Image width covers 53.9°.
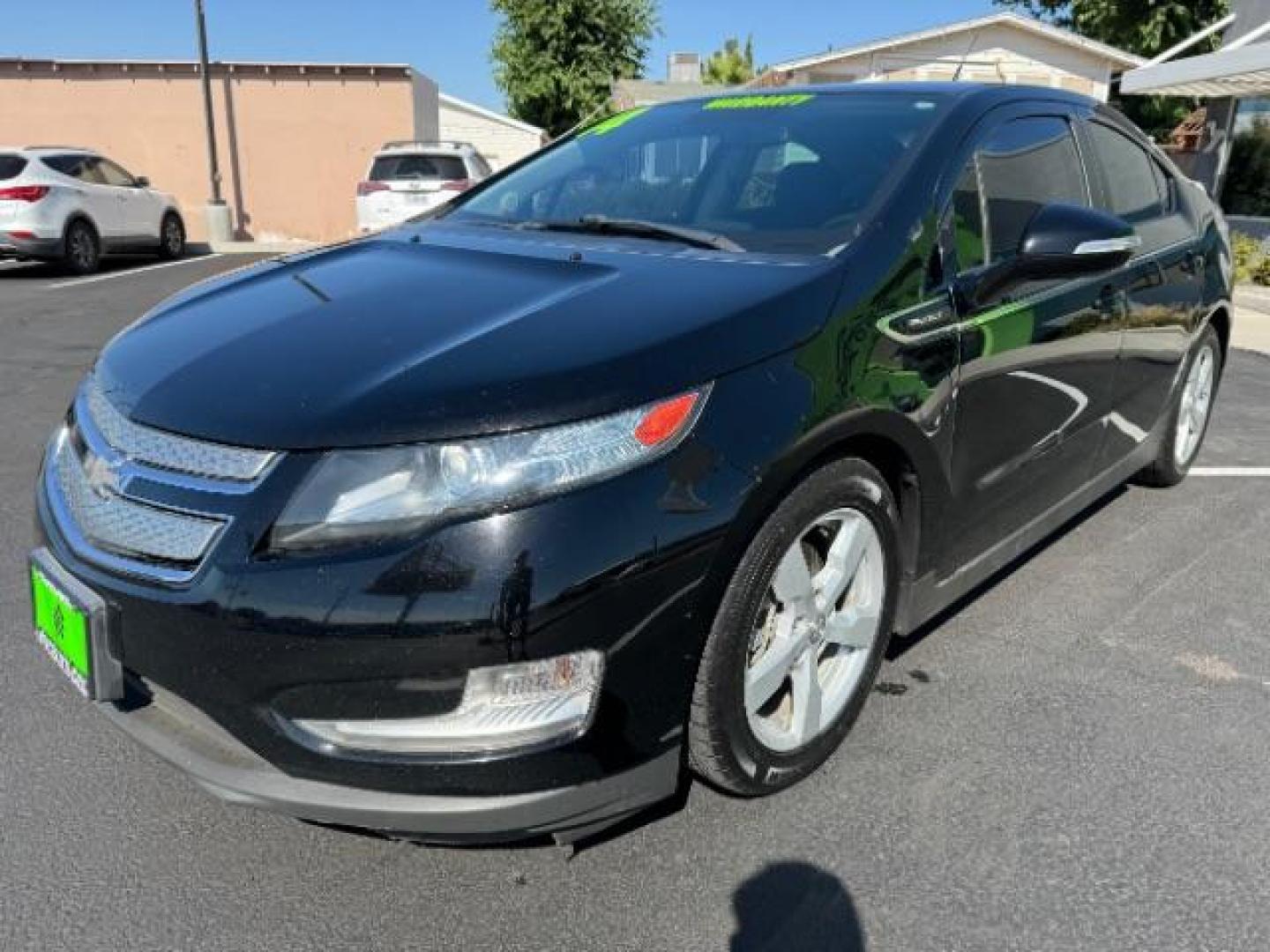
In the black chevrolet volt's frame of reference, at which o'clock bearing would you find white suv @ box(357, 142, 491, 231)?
The white suv is roughly at 4 o'clock from the black chevrolet volt.

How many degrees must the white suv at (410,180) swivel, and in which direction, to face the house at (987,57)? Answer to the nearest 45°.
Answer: approximately 45° to its right

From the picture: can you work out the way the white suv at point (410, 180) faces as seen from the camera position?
facing away from the viewer

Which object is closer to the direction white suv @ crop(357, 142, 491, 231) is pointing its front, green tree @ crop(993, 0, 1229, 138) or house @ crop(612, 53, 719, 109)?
the house

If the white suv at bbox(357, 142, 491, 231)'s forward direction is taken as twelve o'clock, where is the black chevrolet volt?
The black chevrolet volt is roughly at 6 o'clock from the white suv.

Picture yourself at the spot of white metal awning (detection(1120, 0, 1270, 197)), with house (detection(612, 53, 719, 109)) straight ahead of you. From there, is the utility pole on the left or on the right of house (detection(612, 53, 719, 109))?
left

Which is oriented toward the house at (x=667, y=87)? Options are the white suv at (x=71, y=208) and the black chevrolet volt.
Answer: the white suv

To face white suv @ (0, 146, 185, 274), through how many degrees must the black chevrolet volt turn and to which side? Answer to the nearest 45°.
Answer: approximately 90° to its right

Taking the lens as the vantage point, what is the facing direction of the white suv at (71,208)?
facing away from the viewer and to the right of the viewer

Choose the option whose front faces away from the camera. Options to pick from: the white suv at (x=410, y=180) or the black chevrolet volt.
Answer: the white suv

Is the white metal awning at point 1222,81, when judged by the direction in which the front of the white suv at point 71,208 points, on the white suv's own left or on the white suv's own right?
on the white suv's own right

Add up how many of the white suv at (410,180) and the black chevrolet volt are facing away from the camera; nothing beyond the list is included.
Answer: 1

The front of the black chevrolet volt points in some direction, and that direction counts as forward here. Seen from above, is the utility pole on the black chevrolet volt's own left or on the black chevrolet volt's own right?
on the black chevrolet volt's own right

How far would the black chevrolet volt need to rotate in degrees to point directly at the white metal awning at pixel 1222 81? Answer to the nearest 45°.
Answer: approximately 180°
